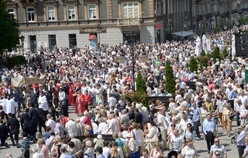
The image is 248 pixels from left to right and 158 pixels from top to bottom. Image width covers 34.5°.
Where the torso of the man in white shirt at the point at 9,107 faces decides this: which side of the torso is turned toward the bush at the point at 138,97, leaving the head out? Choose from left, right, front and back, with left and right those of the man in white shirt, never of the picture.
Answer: right

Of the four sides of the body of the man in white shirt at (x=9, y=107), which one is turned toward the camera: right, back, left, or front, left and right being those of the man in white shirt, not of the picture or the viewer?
back

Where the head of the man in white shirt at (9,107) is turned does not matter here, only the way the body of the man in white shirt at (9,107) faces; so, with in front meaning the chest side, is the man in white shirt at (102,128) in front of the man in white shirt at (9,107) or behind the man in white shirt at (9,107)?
behind
